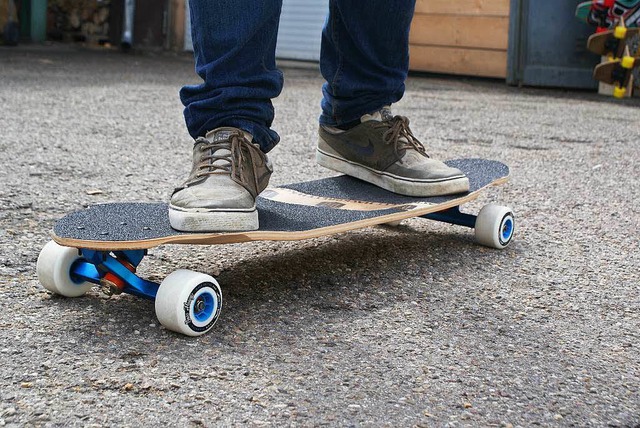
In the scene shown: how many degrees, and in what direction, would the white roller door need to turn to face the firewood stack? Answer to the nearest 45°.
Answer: approximately 135° to its right

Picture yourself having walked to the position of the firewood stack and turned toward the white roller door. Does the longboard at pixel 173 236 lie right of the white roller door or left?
right

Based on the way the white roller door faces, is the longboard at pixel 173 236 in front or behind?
in front

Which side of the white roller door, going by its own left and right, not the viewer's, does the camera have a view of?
front

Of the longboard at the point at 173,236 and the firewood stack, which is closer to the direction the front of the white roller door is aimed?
the longboard
